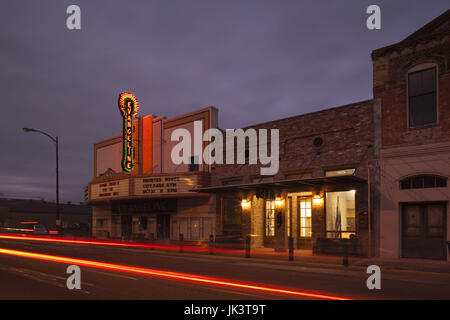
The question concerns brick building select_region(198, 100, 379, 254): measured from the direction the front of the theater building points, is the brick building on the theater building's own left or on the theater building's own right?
on the theater building's own left

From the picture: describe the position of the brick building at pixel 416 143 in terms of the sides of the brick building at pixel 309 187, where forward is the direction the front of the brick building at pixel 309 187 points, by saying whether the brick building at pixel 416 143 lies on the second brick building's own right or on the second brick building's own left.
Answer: on the second brick building's own left

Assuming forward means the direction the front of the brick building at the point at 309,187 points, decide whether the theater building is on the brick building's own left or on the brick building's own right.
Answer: on the brick building's own right

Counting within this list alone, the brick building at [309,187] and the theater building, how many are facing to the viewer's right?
0

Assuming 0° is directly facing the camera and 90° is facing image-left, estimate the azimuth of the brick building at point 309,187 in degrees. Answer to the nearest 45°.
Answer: approximately 45°

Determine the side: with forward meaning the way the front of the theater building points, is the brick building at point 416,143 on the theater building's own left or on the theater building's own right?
on the theater building's own left
